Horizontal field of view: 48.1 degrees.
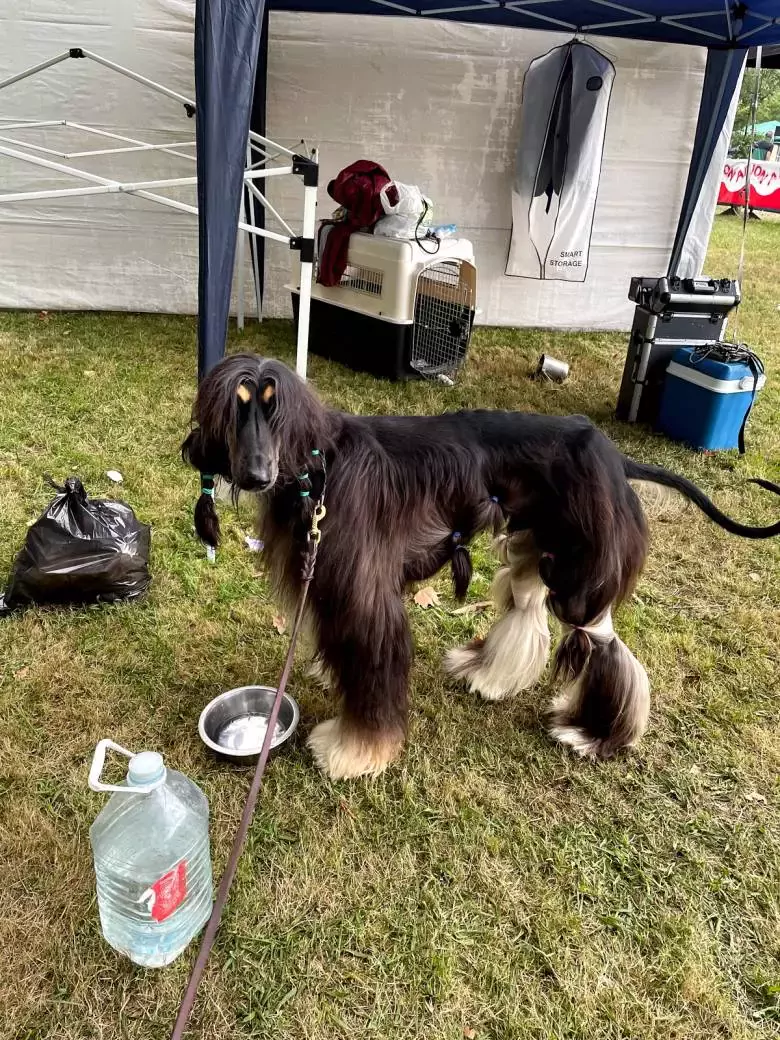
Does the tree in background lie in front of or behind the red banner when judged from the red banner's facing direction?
behind

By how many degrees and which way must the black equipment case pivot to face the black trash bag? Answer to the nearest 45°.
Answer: approximately 45° to its right

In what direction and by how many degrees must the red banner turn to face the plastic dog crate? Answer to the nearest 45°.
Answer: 0° — it already faces it

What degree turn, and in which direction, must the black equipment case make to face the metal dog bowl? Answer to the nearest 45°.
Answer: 0° — it already faces it

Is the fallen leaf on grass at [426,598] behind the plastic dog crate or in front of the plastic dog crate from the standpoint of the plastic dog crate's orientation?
in front

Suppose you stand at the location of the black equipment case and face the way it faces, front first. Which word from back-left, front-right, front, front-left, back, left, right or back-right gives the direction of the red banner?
back

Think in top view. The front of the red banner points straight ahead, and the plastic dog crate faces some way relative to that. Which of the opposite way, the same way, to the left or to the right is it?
to the left

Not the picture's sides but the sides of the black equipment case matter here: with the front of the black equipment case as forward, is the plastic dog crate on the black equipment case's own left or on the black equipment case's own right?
on the black equipment case's own right

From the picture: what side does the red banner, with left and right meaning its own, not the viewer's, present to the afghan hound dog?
front

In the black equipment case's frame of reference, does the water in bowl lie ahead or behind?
ahead

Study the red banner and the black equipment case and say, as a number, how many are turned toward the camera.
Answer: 2

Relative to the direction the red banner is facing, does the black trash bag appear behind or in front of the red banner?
in front
